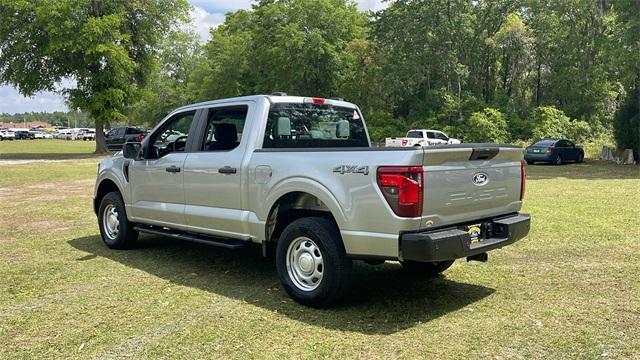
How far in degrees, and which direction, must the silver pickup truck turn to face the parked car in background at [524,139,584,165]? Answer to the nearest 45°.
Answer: approximately 90° to its right

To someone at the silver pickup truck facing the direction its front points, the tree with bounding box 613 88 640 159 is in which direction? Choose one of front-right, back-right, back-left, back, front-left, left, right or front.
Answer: right

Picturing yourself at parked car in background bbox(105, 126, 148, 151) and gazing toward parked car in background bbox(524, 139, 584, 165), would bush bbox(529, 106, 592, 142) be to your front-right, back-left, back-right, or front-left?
front-left

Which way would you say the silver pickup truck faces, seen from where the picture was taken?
facing away from the viewer and to the left of the viewer

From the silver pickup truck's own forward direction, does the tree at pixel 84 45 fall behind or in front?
in front

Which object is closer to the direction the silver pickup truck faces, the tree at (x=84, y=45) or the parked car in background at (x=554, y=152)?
the tree

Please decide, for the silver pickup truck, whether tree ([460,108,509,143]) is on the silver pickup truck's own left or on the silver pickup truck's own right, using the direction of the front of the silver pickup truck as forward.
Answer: on the silver pickup truck's own right

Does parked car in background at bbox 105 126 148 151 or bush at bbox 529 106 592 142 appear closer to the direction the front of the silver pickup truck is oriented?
the parked car in background

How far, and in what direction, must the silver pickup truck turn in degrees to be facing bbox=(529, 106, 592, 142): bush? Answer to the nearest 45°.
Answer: approximately 90° to its right

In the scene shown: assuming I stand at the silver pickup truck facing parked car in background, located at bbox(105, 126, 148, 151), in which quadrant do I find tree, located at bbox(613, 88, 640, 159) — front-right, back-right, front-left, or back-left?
front-right
